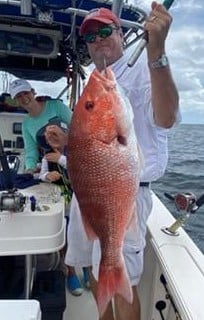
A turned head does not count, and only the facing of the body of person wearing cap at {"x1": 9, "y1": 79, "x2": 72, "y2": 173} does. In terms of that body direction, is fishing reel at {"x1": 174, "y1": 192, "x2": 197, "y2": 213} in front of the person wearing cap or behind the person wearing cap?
in front

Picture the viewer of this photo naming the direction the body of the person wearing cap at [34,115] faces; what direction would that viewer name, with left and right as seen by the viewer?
facing the viewer

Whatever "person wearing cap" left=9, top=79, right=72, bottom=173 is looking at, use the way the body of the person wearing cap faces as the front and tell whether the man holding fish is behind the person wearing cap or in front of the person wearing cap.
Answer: in front

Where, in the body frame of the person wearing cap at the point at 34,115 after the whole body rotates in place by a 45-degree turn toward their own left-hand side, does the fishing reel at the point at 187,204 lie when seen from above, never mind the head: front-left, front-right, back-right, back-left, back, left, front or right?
front

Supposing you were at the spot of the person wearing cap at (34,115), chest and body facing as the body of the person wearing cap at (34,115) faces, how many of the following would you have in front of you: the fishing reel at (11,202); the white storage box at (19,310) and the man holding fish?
3

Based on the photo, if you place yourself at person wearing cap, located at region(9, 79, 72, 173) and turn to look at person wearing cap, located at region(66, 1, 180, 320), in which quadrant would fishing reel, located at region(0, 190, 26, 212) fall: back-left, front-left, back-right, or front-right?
front-right

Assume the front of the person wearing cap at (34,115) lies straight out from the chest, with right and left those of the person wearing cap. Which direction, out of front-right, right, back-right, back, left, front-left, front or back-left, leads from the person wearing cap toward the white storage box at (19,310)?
front

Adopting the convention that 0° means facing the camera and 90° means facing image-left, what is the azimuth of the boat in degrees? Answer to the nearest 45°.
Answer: approximately 180°
